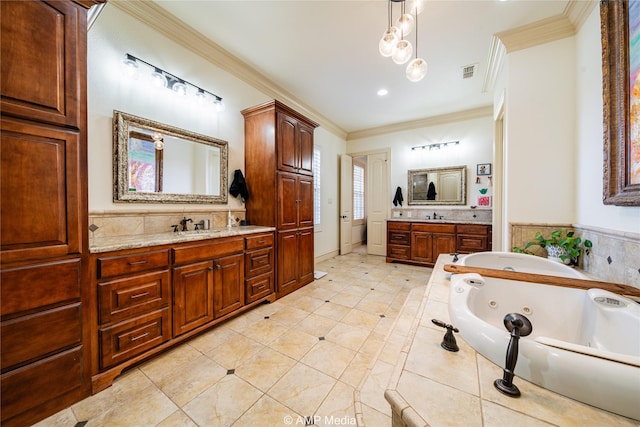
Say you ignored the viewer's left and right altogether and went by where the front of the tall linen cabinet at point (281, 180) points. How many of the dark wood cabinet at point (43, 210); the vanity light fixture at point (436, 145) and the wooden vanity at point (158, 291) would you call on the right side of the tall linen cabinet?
2

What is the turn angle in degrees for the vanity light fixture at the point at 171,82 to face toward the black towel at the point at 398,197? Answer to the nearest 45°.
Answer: approximately 45° to its left

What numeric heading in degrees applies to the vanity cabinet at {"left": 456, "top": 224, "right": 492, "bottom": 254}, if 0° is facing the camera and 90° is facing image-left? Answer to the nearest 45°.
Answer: approximately 0°

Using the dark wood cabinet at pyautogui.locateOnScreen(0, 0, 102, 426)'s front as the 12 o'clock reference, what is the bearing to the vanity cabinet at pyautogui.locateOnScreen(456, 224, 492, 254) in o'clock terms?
The vanity cabinet is roughly at 11 o'clock from the dark wood cabinet.

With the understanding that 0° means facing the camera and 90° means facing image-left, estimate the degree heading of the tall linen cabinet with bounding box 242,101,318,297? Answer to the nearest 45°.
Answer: approximately 315°

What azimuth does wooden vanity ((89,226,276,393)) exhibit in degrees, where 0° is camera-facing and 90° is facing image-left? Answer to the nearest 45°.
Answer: approximately 315°

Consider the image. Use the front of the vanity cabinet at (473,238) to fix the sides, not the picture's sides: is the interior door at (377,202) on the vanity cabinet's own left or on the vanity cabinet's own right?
on the vanity cabinet's own right

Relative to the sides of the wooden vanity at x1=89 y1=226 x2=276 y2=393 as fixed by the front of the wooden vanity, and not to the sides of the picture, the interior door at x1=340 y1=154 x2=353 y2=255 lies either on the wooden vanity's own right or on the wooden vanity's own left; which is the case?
on the wooden vanity's own left

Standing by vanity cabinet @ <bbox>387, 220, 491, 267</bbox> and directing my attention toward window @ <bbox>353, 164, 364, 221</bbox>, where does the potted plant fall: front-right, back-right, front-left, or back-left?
back-left
